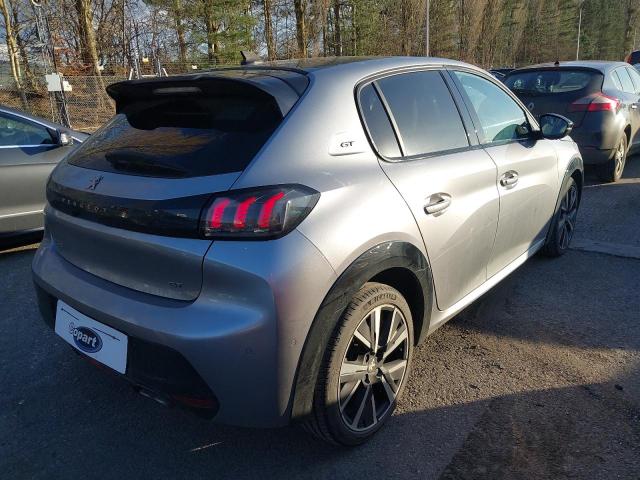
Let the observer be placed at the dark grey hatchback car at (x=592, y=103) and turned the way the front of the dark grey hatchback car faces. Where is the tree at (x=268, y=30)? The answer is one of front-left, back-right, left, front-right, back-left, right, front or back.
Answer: left

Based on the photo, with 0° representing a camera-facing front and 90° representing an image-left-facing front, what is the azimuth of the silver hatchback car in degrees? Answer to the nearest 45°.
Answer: approximately 225°

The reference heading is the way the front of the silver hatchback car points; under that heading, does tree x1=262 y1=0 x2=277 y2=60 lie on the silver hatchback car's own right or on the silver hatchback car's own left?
on the silver hatchback car's own left

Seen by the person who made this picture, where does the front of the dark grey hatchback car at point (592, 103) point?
facing away from the viewer and to the right of the viewer

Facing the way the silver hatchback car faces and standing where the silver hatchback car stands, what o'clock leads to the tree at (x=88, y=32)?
The tree is roughly at 10 o'clock from the silver hatchback car.

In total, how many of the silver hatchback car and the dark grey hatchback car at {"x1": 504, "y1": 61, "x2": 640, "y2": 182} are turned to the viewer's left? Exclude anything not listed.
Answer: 0

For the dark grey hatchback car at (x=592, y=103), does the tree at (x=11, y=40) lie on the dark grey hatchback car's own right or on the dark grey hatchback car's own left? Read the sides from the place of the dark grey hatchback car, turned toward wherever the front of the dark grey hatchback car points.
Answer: on the dark grey hatchback car's own left

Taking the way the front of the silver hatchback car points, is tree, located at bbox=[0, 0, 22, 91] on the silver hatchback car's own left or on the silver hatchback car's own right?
on the silver hatchback car's own left

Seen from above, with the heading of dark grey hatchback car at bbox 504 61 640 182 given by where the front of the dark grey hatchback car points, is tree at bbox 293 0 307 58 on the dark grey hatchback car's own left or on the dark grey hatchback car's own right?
on the dark grey hatchback car's own left

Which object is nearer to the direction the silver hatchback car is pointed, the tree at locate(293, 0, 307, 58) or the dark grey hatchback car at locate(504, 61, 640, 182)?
the dark grey hatchback car

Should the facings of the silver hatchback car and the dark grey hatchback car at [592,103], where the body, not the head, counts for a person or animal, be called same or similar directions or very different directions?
same or similar directions

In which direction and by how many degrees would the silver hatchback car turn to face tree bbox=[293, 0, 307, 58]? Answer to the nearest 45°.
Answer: approximately 45° to its left
